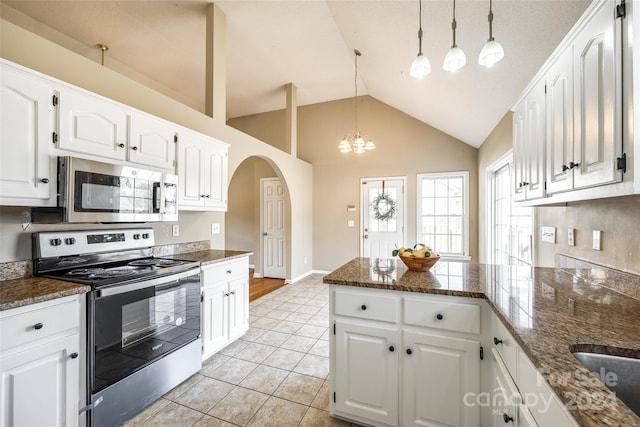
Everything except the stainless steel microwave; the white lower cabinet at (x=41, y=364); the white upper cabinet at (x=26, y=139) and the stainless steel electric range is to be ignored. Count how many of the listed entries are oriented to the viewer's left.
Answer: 0

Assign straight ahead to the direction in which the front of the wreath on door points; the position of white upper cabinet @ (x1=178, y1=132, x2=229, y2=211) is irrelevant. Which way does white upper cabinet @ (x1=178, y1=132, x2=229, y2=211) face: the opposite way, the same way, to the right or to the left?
to the left

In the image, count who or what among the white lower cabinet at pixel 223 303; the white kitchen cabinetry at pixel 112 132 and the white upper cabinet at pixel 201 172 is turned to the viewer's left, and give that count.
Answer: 0

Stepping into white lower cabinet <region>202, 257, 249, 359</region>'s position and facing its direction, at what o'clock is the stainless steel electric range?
The stainless steel electric range is roughly at 3 o'clock from the white lower cabinet.

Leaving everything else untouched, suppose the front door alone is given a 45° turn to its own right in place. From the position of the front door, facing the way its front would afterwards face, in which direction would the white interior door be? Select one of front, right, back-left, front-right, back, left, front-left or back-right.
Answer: front-right

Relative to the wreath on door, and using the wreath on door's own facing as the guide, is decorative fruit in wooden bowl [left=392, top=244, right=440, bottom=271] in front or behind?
in front

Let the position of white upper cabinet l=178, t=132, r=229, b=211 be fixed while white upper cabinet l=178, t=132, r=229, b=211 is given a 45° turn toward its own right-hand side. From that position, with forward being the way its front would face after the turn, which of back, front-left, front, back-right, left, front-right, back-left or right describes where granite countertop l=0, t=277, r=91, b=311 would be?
front-right

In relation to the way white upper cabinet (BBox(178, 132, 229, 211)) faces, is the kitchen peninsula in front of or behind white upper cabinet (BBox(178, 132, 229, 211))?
in front

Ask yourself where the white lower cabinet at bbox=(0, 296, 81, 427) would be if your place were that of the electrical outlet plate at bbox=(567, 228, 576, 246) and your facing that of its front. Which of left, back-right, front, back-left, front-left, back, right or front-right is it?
front

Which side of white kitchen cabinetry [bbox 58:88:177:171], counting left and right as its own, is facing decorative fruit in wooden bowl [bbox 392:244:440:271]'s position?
front

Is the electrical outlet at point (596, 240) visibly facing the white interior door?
no

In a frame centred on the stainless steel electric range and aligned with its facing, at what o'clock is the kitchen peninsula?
The kitchen peninsula is roughly at 12 o'clock from the stainless steel electric range.

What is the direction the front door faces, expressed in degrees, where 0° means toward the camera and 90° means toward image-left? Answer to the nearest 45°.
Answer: approximately 0°

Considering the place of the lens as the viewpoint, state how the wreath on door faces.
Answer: facing the viewer

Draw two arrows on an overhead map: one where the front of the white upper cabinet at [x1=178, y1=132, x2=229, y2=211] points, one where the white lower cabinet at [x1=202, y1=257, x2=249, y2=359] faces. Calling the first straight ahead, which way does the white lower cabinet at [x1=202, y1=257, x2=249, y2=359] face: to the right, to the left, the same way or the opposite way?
the same way

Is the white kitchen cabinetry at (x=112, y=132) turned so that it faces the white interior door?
no

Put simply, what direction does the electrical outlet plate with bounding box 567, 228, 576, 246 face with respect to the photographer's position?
facing the viewer and to the left of the viewer

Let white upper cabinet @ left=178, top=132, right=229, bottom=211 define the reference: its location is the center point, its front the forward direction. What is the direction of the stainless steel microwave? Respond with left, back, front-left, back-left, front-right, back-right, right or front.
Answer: right

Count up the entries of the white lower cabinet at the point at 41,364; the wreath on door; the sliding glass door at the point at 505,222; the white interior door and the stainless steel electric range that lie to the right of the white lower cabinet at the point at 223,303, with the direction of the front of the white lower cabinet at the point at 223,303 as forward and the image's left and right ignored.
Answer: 2

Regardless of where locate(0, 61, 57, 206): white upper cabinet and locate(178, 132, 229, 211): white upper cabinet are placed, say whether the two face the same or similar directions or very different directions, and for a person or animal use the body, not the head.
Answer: same or similar directions

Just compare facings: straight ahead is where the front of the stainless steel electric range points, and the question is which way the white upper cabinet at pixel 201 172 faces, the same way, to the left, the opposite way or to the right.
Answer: the same way
